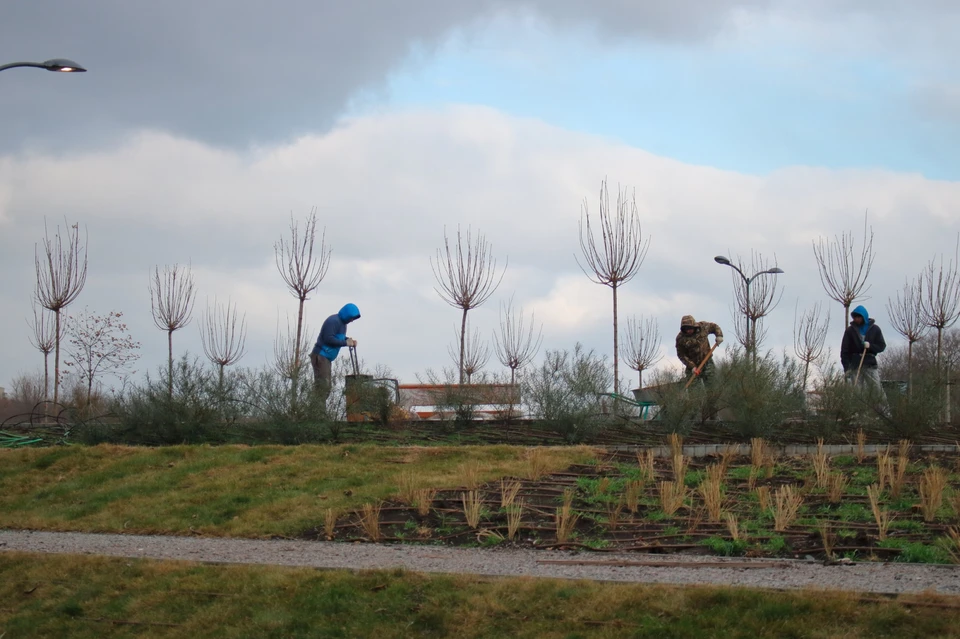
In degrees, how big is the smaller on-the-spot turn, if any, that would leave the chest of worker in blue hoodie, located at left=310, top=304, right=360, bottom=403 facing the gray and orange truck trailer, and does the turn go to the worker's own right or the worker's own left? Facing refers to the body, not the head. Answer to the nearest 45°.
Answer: approximately 45° to the worker's own right

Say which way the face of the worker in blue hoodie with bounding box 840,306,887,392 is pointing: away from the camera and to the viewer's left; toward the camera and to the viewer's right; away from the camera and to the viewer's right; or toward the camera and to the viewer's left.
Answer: toward the camera and to the viewer's left

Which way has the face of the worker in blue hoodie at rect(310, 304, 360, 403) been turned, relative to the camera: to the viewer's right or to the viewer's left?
to the viewer's right

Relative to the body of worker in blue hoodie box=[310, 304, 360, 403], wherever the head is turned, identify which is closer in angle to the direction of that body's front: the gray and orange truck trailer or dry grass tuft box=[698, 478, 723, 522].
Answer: the gray and orange truck trailer

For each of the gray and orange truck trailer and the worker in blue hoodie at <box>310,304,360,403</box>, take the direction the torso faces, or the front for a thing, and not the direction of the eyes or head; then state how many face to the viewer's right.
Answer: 1

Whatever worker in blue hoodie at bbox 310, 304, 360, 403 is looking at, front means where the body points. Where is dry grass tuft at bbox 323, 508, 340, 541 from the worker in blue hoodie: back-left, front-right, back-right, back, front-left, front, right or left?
right

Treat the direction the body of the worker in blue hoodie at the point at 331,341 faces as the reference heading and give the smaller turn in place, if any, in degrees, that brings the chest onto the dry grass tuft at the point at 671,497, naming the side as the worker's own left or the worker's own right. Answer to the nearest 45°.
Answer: approximately 90° to the worker's own right

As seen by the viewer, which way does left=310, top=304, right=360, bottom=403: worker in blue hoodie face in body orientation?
to the viewer's right
